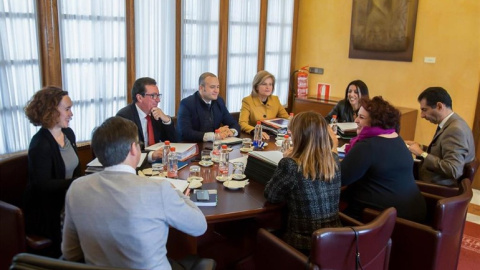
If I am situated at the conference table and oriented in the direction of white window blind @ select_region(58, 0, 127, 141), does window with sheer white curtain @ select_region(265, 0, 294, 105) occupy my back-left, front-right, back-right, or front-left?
front-right

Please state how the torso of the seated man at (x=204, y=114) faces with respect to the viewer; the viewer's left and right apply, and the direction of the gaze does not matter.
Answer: facing the viewer and to the right of the viewer

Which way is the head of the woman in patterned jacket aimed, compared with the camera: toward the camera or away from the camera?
away from the camera

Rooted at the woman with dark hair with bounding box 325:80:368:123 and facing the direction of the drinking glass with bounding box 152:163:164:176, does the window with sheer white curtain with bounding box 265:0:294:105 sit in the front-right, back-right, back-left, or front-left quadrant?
back-right

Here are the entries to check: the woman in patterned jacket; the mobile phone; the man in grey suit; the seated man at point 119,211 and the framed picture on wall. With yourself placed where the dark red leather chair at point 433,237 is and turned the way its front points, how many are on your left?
3

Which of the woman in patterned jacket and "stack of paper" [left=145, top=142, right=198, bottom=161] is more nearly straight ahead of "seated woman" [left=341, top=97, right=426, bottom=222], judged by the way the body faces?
the stack of paper

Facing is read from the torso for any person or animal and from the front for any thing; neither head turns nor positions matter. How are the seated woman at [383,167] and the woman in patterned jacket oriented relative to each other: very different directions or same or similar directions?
same or similar directions

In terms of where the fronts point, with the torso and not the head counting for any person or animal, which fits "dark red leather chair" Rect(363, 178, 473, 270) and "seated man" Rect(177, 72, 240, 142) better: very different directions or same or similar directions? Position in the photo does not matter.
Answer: very different directions

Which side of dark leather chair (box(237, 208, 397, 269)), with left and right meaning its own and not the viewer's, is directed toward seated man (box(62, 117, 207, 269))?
left

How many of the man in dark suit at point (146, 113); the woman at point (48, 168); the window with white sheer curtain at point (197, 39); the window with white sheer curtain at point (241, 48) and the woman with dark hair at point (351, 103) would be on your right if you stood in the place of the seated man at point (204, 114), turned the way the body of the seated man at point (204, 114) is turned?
2

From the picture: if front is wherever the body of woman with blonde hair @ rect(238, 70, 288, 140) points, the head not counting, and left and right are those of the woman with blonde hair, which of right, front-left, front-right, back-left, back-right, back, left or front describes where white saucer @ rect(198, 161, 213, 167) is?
front-right

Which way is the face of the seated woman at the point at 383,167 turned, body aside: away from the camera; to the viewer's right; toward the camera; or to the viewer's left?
to the viewer's left

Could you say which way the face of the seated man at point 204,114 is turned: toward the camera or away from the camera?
toward the camera

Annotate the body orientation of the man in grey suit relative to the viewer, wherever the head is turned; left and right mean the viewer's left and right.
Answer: facing to the left of the viewer

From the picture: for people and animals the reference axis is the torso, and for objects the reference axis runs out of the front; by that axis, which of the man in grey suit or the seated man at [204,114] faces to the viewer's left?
the man in grey suit

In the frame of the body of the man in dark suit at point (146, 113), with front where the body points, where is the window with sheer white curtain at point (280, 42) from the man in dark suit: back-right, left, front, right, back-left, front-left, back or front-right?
left

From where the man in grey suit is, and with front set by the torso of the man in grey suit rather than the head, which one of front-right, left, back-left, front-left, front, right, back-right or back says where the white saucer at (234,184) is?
front-left

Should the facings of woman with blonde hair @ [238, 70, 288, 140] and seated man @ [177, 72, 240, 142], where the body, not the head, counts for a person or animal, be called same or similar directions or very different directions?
same or similar directions

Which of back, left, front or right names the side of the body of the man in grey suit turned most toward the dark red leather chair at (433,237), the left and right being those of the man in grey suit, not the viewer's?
left
